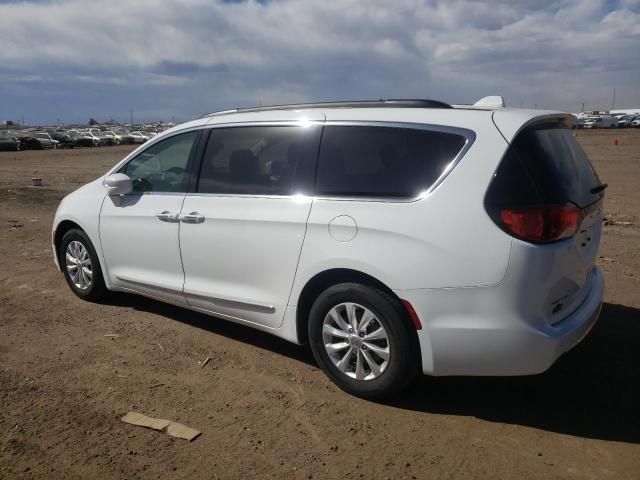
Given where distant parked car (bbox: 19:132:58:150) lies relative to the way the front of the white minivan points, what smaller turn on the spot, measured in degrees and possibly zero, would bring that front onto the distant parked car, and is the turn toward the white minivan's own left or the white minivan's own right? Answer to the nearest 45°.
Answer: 0° — it already faces it

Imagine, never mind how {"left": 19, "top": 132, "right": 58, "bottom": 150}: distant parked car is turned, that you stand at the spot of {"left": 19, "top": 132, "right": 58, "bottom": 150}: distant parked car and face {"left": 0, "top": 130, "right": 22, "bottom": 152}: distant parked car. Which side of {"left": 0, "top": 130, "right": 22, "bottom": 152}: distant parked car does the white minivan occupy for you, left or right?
left

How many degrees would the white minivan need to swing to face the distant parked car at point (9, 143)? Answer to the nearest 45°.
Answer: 0° — it already faces it

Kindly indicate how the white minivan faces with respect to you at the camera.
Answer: facing away from the viewer and to the left of the viewer
